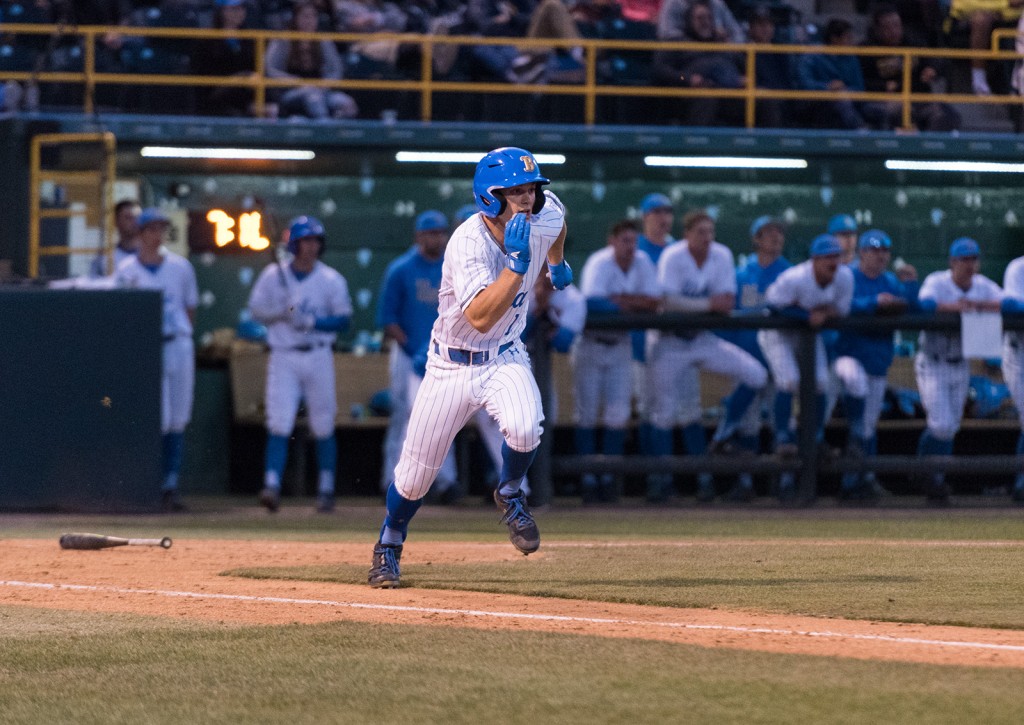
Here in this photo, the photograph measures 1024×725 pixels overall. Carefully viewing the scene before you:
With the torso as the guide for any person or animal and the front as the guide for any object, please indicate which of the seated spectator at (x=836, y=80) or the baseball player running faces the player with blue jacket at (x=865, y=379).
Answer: the seated spectator

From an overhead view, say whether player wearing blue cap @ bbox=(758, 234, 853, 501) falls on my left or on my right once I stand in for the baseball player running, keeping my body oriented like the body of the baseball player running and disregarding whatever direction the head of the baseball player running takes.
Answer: on my left

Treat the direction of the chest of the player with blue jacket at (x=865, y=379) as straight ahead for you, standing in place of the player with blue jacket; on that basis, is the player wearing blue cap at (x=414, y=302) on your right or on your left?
on your right

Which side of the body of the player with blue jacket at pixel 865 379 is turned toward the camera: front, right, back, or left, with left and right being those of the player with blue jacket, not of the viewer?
front

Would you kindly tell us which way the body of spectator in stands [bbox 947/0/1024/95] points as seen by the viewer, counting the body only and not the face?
toward the camera

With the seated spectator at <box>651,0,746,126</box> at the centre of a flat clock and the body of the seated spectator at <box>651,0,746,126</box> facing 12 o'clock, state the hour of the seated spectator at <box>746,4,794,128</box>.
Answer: the seated spectator at <box>746,4,794,128</box> is roughly at 8 o'clock from the seated spectator at <box>651,0,746,126</box>.

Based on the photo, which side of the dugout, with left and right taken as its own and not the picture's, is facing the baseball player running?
front

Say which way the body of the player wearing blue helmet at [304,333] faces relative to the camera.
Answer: toward the camera

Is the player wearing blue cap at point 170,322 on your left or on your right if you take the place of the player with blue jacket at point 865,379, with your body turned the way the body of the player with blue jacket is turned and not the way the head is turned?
on your right

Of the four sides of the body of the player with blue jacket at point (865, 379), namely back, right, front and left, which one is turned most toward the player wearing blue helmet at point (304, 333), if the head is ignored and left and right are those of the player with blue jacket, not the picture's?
right

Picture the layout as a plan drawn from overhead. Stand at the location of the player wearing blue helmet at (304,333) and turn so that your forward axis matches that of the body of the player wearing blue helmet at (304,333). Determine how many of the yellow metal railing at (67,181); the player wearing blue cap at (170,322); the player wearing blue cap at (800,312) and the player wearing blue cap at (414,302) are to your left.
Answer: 2
